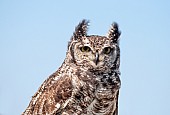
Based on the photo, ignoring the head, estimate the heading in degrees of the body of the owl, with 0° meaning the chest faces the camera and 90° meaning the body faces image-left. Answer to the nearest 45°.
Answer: approximately 315°
